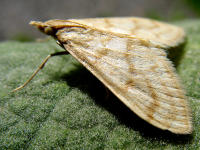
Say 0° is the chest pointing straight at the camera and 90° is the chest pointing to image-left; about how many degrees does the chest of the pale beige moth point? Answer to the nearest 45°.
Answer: approximately 90°
